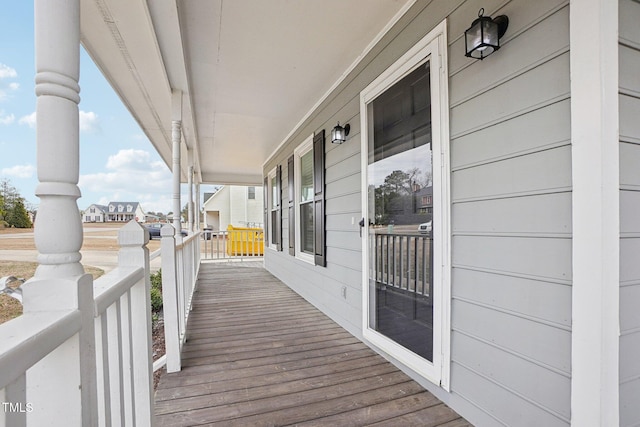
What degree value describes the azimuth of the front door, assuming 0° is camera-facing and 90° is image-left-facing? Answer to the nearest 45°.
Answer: approximately 45°

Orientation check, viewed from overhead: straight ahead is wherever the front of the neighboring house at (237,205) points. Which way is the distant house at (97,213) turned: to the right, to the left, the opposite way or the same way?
to the left

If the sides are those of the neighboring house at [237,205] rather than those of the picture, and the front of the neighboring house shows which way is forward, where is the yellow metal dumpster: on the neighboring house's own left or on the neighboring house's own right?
on the neighboring house's own left

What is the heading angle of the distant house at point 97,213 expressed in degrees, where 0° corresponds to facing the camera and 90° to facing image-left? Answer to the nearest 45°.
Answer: approximately 0°

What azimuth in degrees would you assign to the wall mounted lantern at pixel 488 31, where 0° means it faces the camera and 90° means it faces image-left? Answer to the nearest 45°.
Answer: approximately 45°

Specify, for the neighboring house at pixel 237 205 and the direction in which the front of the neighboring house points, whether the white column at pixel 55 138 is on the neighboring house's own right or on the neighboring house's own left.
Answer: on the neighboring house's own left

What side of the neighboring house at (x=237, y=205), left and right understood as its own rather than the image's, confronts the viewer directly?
left

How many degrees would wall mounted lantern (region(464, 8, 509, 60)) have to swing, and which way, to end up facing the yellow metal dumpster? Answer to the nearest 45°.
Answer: approximately 90° to its right

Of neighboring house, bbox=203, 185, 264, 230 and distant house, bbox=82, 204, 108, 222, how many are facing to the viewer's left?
1
